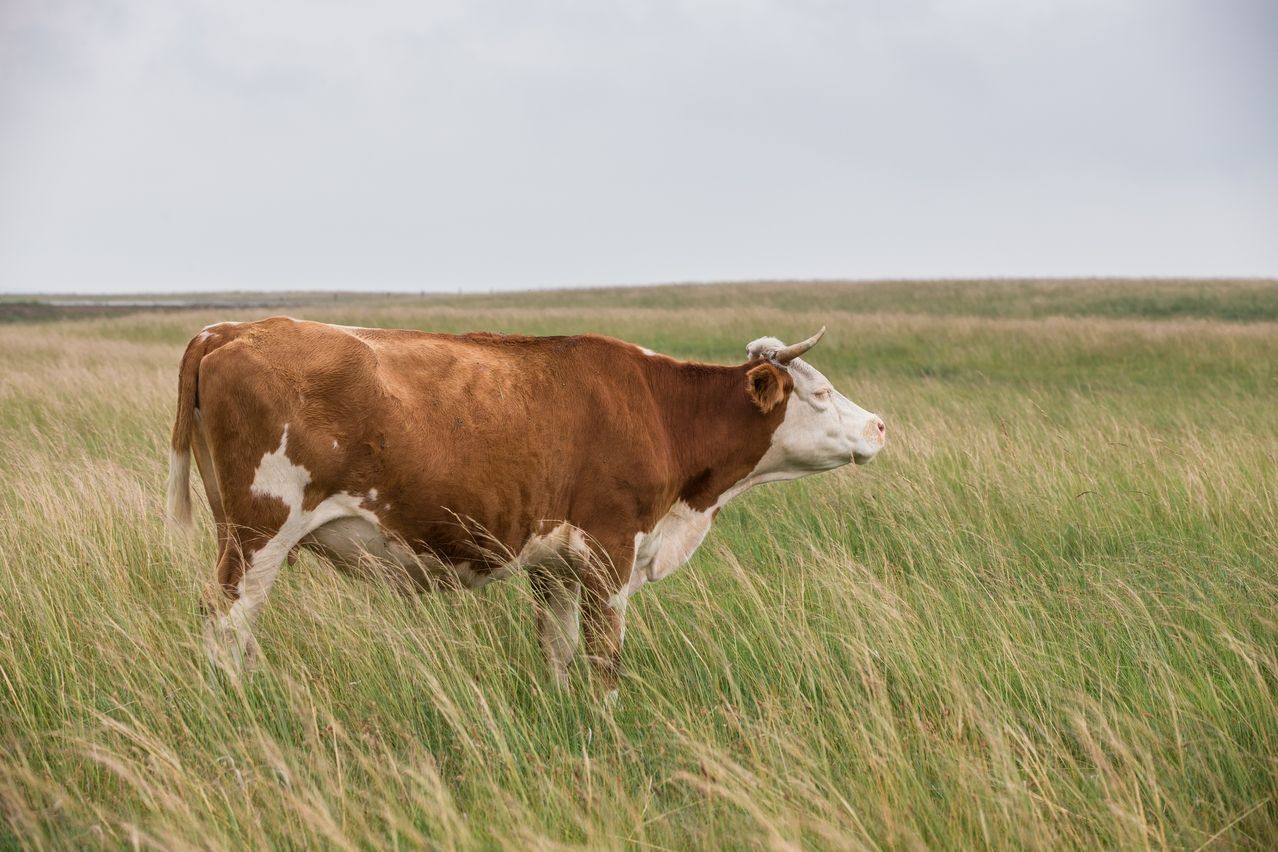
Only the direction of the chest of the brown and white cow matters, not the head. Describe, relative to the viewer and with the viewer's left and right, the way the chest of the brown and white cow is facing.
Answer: facing to the right of the viewer
